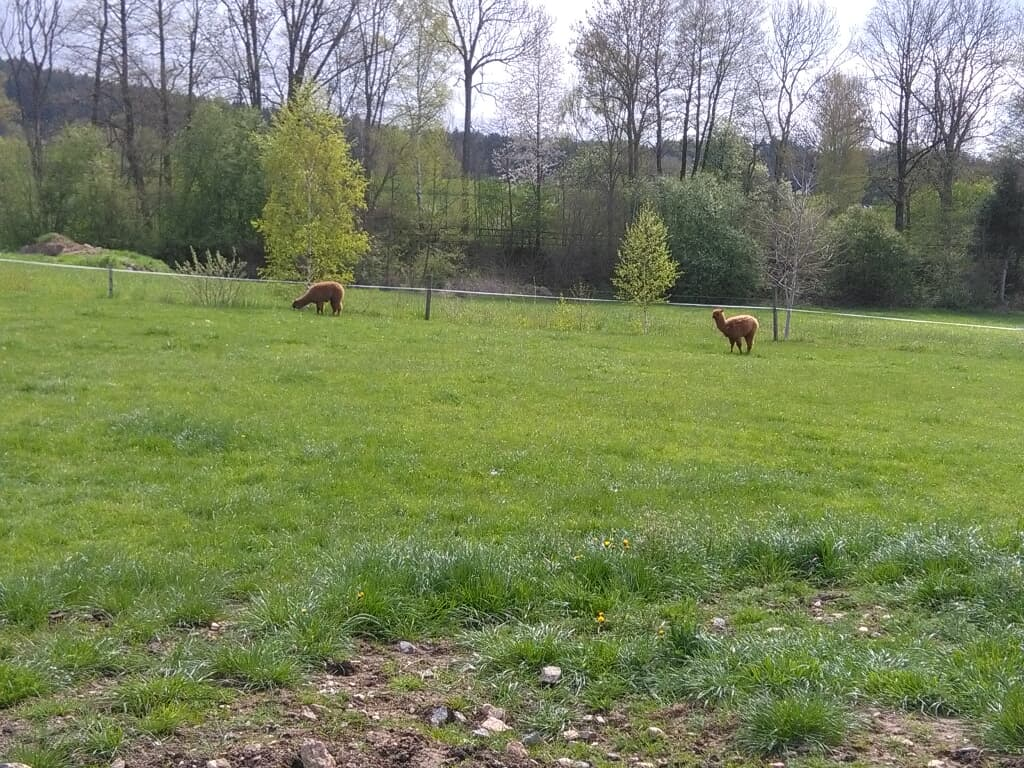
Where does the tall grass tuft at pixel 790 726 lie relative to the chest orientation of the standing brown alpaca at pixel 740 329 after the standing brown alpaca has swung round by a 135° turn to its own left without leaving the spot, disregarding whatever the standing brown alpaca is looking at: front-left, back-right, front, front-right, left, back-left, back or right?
front-right

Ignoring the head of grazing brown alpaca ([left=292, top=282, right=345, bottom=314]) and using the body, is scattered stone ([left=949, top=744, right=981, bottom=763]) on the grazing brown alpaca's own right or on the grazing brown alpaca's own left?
on the grazing brown alpaca's own left

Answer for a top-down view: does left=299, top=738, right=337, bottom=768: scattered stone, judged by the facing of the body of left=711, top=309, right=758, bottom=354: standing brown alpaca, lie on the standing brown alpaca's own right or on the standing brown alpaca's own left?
on the standing brown alpaca's own left

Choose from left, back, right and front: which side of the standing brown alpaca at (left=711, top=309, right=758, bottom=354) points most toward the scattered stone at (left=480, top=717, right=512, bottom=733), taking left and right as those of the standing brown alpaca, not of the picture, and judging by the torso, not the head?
left

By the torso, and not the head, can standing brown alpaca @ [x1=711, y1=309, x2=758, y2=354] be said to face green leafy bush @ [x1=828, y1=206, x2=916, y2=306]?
no

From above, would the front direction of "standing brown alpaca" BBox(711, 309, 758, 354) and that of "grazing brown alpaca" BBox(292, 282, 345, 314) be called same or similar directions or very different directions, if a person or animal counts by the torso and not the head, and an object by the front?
same or similar directions

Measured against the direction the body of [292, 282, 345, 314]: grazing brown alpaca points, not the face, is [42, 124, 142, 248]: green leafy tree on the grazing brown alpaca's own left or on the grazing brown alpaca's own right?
on the grazing brown alpaca's own right

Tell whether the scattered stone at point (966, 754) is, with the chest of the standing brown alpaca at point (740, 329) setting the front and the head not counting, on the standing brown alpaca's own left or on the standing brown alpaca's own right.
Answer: on the standing brown alpaca's own left

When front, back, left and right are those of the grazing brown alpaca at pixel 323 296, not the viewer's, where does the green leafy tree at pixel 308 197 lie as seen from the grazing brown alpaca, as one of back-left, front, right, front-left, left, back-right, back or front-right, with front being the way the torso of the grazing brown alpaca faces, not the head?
right

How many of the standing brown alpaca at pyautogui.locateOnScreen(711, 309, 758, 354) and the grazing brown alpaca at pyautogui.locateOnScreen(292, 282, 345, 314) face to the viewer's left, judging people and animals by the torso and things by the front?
2

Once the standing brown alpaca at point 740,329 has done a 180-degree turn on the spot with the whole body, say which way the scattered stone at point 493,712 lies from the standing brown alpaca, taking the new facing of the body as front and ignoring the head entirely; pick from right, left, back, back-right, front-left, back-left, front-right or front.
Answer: right

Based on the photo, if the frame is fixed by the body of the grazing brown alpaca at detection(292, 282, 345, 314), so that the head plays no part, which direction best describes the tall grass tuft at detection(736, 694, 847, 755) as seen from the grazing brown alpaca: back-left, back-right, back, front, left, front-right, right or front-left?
left

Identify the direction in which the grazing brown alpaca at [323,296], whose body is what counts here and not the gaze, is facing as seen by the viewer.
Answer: to the viewer's left

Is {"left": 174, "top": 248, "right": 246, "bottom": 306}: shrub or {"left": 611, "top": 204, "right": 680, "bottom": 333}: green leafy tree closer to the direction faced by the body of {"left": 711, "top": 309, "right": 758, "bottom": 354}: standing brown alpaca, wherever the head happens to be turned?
the shrub

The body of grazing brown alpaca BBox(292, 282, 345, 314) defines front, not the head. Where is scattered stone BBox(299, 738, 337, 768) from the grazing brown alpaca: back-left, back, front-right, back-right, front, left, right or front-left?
left

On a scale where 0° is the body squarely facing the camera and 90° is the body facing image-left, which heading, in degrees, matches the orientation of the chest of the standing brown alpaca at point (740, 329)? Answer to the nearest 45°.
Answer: approximately 90°

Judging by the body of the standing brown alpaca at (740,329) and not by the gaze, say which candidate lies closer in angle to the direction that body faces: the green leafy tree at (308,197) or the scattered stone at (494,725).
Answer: the green leafy tree
